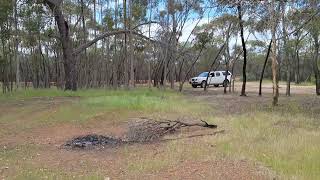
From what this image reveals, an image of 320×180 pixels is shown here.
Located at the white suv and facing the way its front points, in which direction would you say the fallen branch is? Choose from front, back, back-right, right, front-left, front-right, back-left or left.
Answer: front-left

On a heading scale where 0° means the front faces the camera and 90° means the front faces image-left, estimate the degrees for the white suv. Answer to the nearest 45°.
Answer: approximately 45°
